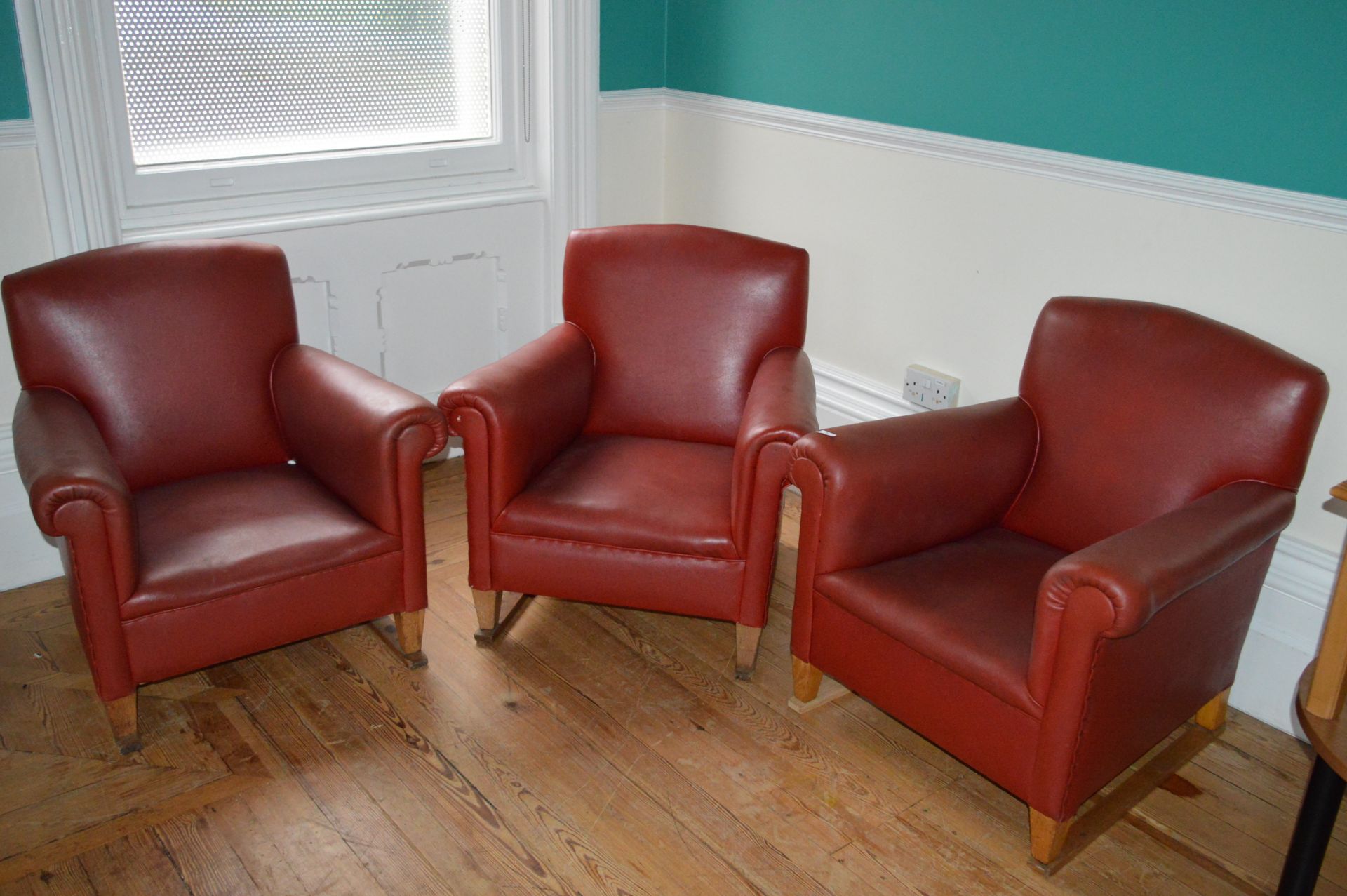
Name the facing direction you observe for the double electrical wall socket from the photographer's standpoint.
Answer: facing the viewer and to the left of the viewer

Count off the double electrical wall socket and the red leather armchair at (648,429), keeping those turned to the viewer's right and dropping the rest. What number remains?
0

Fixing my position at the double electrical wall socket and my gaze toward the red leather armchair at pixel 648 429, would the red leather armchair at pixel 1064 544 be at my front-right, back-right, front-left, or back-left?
front-left

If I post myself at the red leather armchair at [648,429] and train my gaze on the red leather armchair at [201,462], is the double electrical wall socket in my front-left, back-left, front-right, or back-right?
back-right

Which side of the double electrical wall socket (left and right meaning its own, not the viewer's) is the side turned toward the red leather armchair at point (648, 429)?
front

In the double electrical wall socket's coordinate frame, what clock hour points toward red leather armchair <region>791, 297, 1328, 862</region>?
The red leather armchair is roughly at 10 o'clock from the double electrical wall socket.

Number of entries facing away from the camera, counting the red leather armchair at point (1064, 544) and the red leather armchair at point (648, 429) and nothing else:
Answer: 0

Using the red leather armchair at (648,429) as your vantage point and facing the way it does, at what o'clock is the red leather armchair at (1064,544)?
the red leather armchair at (1064,544) is roughly at 10 o'clock from the red leather armchair at (648,429).

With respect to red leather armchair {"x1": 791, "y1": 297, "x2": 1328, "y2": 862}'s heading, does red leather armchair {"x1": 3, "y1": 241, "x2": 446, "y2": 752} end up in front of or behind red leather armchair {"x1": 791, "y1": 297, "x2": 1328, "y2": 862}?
in front

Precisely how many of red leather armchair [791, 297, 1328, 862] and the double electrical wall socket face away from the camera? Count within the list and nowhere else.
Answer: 0

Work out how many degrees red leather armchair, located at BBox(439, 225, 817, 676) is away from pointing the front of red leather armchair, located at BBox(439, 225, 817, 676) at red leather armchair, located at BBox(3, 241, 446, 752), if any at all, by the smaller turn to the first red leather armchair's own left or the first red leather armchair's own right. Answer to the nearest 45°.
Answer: approximately 90° to the first red leather armchair's own right

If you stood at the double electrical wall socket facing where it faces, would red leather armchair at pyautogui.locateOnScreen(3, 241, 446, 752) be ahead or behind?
ahead

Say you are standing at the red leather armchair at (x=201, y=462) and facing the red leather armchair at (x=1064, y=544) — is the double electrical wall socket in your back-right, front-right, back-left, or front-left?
front-left

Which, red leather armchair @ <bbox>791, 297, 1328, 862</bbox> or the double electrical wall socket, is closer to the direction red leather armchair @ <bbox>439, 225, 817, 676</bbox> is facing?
the red leather armchair

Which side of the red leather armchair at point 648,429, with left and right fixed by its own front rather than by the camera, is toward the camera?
front

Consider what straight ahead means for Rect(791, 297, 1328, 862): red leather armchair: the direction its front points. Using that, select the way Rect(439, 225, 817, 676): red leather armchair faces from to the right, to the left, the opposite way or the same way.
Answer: to the left

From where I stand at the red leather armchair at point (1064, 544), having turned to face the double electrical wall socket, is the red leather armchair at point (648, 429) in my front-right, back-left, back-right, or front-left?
front-left

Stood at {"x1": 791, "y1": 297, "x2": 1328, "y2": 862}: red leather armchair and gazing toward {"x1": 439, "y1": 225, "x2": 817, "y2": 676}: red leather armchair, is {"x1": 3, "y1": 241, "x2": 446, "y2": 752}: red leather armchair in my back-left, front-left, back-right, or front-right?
front-left
